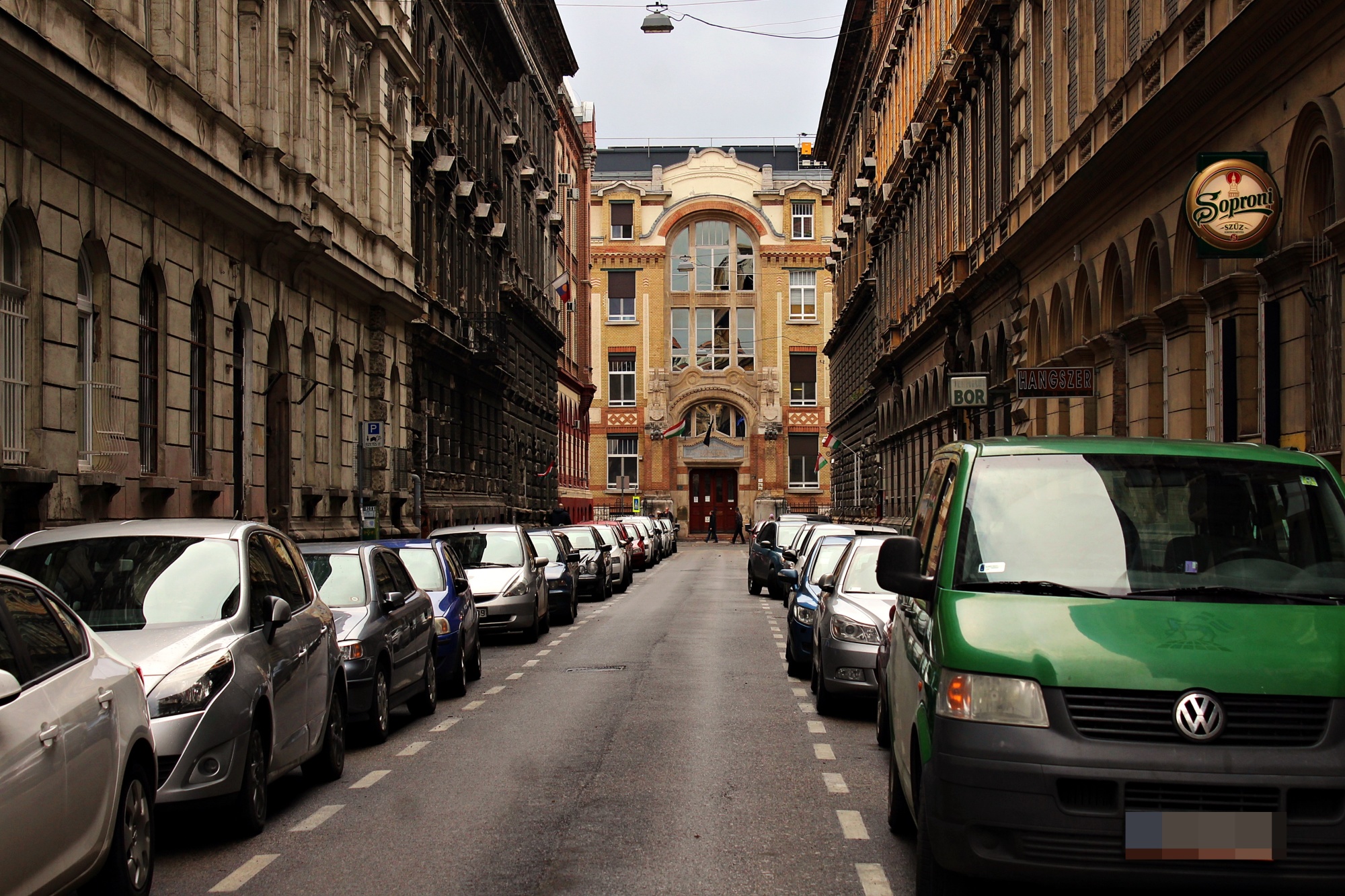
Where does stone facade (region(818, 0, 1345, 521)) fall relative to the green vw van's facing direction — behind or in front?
behind

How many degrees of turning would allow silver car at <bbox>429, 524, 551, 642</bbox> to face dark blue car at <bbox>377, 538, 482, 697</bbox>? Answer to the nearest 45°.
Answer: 0° — it already faces it

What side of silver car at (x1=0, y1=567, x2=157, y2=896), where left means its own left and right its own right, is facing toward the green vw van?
left

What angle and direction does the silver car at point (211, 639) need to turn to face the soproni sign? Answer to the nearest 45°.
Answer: approximately 135° to its left

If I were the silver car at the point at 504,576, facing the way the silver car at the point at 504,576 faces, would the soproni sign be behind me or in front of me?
in front

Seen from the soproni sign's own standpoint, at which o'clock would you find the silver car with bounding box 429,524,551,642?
The silver car is roughly at 4 o'clock from the soproni sign.

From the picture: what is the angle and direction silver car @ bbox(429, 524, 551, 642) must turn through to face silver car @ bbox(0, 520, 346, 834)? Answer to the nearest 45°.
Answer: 0° — it already faces it

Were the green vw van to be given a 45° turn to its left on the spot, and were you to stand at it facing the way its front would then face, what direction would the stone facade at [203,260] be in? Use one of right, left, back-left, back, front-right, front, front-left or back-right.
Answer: back

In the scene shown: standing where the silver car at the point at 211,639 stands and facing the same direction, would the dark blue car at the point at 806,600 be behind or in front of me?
behind

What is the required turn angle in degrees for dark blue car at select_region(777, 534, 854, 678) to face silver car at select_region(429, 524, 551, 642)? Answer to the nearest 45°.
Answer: approximately 135° to its right

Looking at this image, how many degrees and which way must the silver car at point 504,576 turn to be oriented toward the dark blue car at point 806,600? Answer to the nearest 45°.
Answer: approximately 45° to its left

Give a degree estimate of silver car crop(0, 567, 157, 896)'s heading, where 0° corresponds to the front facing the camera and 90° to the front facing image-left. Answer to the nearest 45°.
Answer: approximately 45°

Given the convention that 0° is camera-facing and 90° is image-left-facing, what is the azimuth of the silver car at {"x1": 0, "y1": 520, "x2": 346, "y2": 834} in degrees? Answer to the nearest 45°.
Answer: approximately 45°

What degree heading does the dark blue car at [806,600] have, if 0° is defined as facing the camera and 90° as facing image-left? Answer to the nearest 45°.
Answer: approximately 0°
